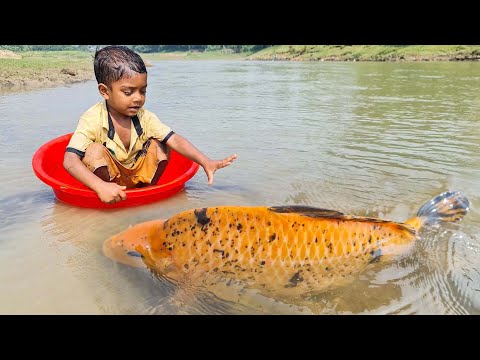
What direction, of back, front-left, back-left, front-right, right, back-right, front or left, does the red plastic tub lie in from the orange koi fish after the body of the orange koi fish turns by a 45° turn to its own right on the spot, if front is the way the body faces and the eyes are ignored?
front

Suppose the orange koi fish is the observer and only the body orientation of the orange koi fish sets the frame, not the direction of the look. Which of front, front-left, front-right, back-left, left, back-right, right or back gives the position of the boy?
front-right

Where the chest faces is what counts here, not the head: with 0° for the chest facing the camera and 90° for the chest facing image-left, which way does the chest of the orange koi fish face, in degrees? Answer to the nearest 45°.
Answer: approximately 90°

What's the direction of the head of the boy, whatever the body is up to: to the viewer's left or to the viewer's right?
to the viewer's right
